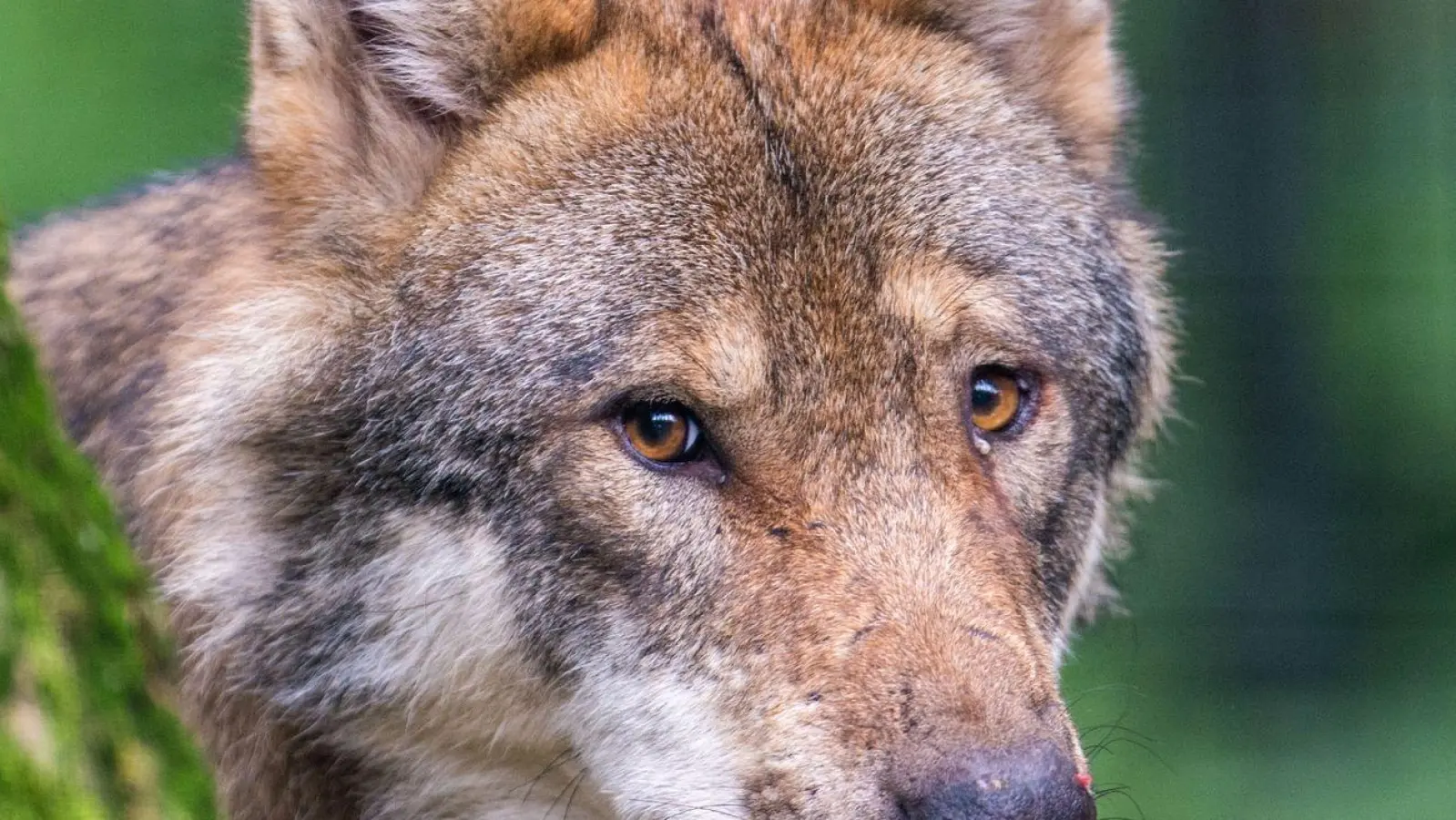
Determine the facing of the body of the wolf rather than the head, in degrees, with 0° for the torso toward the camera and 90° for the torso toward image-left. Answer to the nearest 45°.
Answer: approximately 315°
